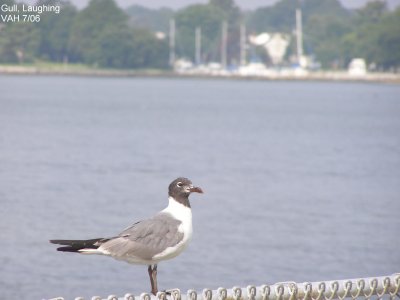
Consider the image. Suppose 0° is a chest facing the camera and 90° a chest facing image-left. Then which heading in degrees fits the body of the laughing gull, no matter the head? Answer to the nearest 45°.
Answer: approximately 270°
